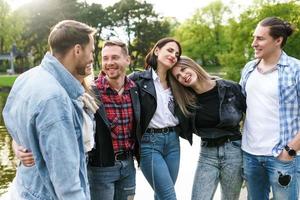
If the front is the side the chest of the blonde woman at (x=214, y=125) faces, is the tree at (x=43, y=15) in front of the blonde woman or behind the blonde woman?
behind

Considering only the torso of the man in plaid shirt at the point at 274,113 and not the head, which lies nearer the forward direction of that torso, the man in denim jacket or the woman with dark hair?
the man in denim jacket

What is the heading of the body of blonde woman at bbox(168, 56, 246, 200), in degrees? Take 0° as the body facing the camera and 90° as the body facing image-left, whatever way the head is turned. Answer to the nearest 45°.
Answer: approximately 0°

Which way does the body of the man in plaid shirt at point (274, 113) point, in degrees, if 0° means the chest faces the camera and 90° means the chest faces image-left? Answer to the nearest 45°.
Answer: approximately 45°

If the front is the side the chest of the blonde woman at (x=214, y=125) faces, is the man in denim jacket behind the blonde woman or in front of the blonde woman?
in front

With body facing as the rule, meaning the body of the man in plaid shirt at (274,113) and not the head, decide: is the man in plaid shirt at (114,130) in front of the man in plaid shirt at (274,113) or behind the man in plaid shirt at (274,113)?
in front

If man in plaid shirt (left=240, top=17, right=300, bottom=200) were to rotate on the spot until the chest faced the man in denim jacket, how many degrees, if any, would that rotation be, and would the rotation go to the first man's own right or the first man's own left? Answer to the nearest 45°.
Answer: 0° — they already face them

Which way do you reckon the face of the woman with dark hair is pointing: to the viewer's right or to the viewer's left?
to the viewer's right

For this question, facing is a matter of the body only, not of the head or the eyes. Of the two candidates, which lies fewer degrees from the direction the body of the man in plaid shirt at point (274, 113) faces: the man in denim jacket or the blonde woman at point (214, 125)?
the man in denim jacket

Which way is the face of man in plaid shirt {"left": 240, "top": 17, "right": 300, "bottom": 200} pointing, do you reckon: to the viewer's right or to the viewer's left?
to the viewer's left

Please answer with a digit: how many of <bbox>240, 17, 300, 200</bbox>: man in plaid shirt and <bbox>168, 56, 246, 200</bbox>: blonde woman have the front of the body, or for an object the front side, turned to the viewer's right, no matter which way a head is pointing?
0

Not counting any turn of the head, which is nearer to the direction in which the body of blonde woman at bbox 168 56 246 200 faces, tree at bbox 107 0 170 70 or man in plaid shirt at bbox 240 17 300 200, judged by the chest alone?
the man in plaid shirt

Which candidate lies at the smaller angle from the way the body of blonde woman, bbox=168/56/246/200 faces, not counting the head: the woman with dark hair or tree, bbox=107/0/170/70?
the woman with dark hair
